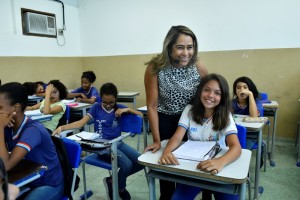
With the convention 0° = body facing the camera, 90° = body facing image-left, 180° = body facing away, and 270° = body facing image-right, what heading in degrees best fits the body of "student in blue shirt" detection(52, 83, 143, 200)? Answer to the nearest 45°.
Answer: approximately 0°

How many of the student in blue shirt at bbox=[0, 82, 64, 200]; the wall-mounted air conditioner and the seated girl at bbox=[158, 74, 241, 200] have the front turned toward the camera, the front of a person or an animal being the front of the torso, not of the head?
2

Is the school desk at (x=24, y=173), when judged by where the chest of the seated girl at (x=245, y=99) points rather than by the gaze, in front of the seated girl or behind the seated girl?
in front

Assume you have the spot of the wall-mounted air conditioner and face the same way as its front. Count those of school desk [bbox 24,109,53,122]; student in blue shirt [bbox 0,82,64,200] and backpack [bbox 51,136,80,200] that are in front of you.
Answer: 3

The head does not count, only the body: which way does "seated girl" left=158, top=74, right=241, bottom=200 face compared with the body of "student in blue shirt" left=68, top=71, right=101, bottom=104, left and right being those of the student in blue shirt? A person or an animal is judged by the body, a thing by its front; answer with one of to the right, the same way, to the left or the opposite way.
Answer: the same way

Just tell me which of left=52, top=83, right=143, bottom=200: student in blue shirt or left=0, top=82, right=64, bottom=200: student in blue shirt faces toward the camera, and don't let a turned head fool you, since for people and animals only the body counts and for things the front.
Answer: left=52, top=83, right=143, bottom=200: student in blue shirt

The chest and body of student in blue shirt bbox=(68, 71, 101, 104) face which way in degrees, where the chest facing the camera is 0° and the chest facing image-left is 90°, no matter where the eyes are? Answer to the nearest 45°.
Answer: approximately 45°

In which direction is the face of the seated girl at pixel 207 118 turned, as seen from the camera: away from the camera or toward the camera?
toward the camera

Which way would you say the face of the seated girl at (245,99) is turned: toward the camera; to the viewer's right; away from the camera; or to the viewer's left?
toward the camera

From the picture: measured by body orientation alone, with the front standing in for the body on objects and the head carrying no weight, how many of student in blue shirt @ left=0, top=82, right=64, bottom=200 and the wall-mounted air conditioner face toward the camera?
1

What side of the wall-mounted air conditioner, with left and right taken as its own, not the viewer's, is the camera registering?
front

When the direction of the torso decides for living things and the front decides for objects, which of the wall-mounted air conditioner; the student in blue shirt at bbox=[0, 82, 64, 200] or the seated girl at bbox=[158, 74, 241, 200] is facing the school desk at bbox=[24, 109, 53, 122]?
the wall-mounted air conditioner
